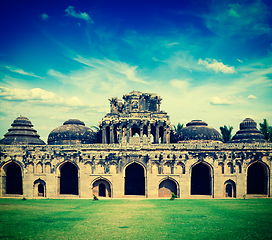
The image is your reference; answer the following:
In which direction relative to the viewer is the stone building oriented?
toward the camera
